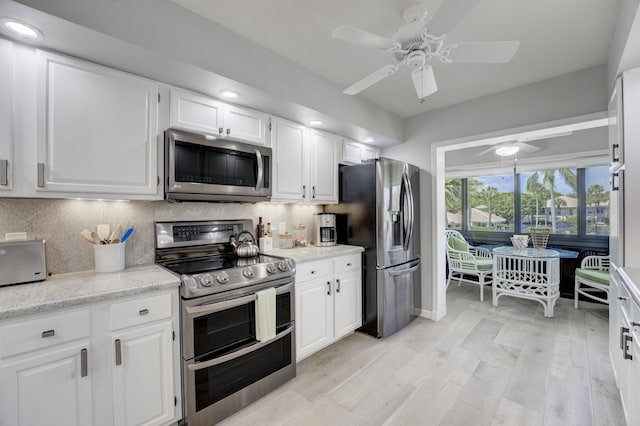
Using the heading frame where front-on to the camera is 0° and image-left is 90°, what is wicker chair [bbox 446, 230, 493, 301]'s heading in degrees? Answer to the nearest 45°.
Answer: approximately 315°

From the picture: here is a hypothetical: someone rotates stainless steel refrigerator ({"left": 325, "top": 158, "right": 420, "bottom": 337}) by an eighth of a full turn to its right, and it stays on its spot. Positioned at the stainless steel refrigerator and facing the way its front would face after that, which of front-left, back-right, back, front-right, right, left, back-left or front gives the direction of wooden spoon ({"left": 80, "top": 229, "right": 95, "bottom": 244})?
front-right

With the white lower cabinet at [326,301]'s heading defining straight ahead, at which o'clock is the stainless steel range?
The stainless steel range is roughly at 3 o'clock from the white lower cabinet.

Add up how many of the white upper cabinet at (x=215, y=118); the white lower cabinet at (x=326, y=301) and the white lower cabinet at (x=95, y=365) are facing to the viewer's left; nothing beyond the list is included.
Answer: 0

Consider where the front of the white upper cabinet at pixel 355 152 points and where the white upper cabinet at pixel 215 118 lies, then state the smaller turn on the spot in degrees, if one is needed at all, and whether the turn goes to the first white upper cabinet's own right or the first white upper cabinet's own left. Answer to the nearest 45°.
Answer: approximately 90° to the first white upper cabinet's own right

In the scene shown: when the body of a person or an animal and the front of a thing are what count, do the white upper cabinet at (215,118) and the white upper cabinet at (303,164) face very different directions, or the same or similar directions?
same or similar directions

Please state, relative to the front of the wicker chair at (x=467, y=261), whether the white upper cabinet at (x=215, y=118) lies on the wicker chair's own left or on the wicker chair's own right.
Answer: on the wicker chair's own right

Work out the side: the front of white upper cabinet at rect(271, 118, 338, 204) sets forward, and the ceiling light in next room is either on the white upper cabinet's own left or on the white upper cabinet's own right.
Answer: on the white upper cabinet's own left

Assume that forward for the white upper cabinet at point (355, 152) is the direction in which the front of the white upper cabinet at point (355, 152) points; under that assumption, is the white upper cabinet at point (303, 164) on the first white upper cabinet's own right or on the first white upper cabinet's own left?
on the first white upper cabinet's own right

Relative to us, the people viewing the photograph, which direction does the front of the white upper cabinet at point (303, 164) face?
facing the viewer and to the right of the viewer

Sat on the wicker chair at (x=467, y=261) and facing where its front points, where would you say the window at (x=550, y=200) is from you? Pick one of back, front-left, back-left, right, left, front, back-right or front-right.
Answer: left

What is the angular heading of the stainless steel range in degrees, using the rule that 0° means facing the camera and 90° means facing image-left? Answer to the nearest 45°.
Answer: approximately 315°

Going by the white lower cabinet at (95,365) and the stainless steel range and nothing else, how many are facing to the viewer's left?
0

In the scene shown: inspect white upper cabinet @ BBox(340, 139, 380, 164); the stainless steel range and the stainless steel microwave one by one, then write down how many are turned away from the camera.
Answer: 0
